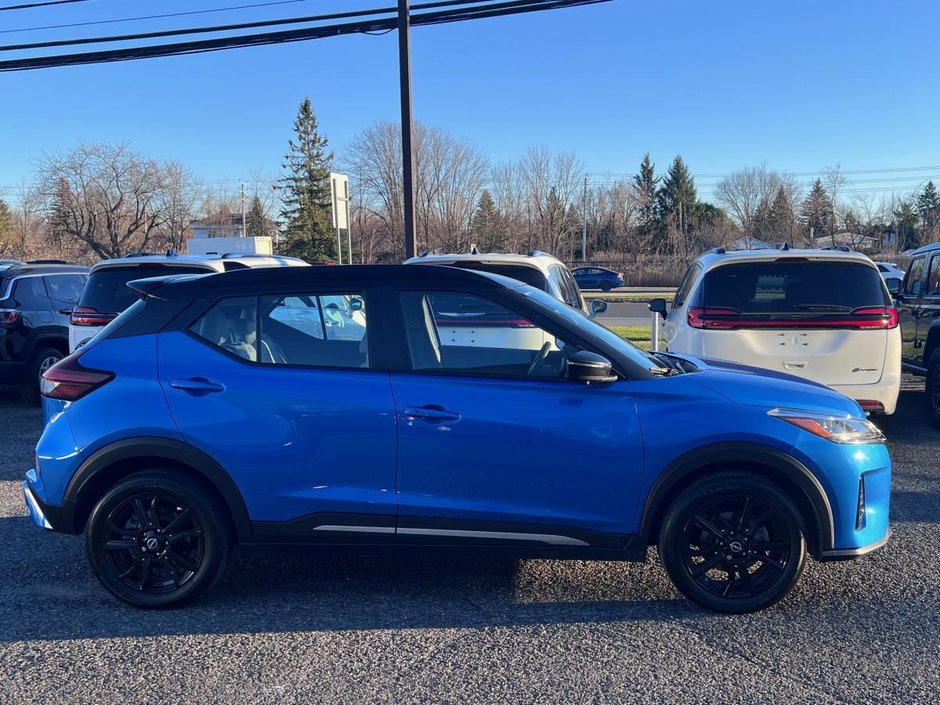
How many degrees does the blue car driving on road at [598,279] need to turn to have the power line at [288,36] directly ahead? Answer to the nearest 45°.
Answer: approximately 90° to its left

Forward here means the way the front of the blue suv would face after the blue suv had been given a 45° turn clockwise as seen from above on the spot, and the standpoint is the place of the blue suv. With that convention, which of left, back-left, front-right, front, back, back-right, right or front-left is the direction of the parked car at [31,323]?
back

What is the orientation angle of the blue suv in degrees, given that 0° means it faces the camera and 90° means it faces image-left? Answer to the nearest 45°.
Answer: approximately 270°

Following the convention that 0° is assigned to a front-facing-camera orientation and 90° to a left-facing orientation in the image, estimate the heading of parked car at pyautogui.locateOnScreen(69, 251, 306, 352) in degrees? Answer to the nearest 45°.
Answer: approximately 225°

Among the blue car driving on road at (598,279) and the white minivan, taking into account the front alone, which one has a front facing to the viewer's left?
the blue car driving on road

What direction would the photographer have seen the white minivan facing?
facing away from the viewer

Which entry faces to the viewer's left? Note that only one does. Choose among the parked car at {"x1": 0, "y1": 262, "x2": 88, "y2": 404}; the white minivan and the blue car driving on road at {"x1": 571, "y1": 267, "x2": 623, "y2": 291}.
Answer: the blue car driving on road at {"x1": 571, "y1": 267, "x2": 623, "y2": 291}

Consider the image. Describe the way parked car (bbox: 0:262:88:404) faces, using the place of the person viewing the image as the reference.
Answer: facing away from the viewer and to the right of the viewer
